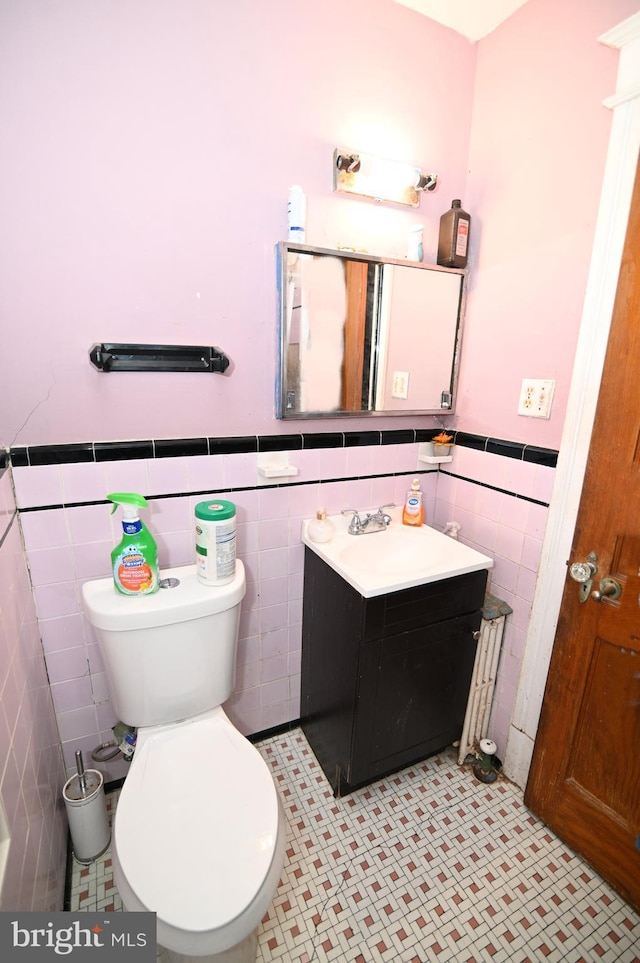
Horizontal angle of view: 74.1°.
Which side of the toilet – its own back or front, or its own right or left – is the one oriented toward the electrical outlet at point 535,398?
left

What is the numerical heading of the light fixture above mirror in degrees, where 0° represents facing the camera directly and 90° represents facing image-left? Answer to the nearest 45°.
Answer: approximately 315°

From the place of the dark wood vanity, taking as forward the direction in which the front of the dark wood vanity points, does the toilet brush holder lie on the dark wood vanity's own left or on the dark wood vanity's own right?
on the dark wood vanity's own right

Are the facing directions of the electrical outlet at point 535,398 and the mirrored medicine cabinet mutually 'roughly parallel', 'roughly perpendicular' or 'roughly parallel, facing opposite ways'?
roughly perpendicular

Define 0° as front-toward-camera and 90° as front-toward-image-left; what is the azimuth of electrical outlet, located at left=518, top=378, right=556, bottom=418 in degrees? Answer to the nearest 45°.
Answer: approximately 45°

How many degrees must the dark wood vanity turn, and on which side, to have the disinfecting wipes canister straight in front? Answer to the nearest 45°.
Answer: approximately 135° to its right

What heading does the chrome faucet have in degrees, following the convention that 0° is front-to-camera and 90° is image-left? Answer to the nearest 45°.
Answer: approximately 315°
